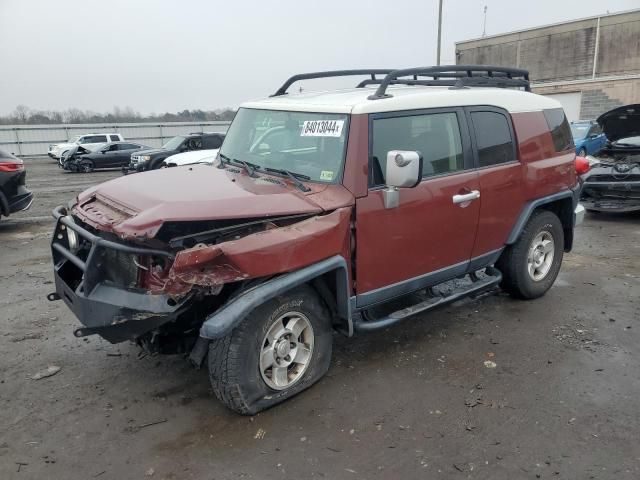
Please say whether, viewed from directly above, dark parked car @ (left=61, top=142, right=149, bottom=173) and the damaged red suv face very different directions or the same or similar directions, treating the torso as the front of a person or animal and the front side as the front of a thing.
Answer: same or similar directions

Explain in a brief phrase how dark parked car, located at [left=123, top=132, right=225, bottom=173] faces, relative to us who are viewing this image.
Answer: facing the viewer and to the left of the viewer

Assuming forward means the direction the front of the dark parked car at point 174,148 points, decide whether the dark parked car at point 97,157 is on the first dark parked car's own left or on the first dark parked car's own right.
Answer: on the first dark parked car's own right

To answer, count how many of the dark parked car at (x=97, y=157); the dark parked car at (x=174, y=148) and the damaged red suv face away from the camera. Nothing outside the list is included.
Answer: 0

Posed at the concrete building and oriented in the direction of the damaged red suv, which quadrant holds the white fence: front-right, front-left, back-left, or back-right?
front-right

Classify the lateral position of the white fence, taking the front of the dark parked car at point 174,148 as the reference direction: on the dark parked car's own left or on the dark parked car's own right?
on the dark parked car's own right

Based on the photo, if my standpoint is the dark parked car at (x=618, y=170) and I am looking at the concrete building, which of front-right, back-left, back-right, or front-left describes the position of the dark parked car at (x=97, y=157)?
front-left

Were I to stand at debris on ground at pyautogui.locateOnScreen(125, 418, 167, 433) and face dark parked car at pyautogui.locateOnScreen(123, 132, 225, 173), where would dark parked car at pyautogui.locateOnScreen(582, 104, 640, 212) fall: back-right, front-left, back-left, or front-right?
front-right

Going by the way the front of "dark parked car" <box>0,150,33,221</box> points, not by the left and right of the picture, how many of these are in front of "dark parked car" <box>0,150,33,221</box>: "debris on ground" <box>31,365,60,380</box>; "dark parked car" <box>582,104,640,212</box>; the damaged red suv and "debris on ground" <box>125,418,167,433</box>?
0

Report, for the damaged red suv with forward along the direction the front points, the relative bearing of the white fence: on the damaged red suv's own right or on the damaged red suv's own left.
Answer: on the damaged red suv's own right

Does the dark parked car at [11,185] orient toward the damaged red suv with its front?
no

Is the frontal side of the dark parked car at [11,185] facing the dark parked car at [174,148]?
no

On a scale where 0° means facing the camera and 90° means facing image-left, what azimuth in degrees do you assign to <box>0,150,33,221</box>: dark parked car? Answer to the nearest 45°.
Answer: approximately 135°

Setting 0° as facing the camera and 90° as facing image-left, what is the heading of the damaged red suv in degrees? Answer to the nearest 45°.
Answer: approximately 45°

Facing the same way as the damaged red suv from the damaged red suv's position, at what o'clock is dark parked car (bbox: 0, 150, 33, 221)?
The dark parked car is roughly at 3 o'clock from the damaged red suv.

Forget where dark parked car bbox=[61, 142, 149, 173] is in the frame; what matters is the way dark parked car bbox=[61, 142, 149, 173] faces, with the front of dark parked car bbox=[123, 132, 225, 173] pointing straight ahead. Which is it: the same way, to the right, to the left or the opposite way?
the same way

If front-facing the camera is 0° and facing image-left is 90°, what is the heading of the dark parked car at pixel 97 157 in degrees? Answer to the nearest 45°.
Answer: approximately 45°

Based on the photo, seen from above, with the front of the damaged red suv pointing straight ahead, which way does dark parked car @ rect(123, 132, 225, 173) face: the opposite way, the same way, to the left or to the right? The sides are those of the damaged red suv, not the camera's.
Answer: the same way

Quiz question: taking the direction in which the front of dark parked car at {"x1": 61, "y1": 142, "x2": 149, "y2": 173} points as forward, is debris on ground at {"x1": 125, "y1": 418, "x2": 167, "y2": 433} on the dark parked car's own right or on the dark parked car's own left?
on the dark parked car's own left
